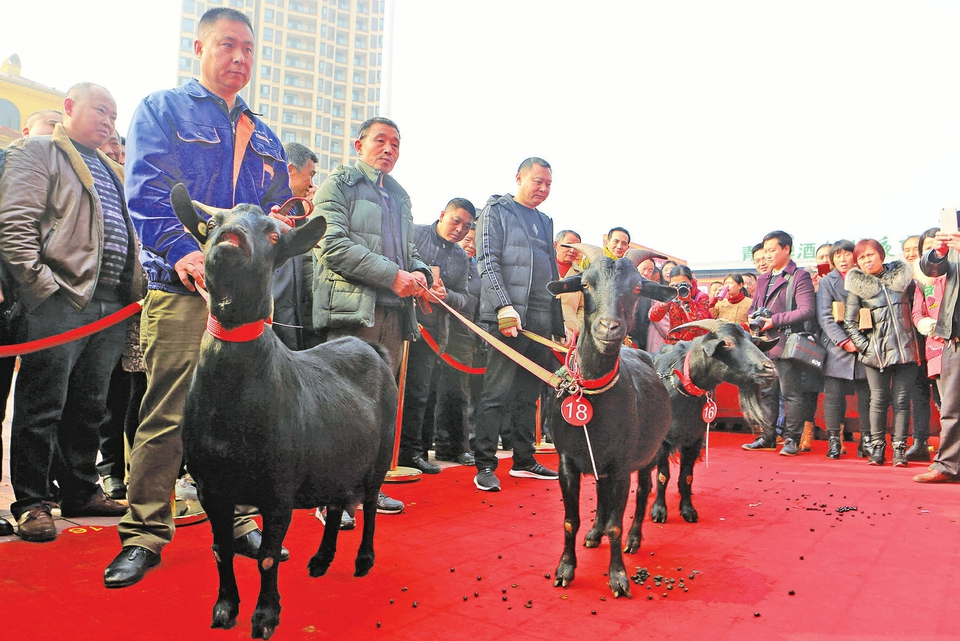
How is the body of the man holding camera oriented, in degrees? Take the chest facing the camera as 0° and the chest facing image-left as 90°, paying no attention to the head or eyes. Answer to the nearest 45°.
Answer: approximately 45°

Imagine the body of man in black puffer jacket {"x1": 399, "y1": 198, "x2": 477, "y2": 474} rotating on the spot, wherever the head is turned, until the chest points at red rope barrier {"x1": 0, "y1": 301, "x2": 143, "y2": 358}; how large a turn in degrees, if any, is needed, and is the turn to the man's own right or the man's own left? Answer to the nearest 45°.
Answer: approximately 90° to the man's own right

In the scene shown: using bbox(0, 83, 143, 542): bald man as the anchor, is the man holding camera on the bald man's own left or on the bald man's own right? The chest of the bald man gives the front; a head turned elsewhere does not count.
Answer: on the bald man's own left

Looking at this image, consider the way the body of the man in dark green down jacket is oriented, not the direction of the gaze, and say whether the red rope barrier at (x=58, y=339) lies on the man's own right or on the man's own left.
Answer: on the man's own right

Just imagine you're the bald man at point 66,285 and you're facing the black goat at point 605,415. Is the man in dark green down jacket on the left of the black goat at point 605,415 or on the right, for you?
left

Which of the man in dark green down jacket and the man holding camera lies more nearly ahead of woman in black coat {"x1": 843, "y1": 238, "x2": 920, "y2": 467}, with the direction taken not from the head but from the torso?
the man in dark green down jacket

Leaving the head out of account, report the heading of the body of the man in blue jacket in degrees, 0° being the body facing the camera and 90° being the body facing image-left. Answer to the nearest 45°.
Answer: approximately 315°

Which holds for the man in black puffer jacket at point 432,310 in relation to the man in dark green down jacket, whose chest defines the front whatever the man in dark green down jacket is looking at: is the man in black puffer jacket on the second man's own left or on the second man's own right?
on the second man's own left

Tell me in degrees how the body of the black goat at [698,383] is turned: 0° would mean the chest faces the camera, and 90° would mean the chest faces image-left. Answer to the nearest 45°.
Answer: approximately 315°

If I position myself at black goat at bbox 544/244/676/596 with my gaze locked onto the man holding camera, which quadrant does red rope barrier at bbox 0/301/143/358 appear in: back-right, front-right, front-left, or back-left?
back-left
